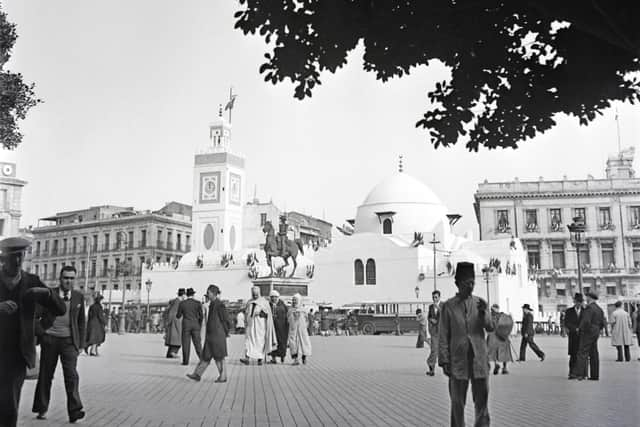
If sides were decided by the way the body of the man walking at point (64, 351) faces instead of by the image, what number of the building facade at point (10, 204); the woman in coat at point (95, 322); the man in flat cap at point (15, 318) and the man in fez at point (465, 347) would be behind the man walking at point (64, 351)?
2

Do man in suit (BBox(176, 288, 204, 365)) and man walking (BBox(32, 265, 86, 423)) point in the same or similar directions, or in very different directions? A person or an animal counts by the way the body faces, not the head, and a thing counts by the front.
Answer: very different directions

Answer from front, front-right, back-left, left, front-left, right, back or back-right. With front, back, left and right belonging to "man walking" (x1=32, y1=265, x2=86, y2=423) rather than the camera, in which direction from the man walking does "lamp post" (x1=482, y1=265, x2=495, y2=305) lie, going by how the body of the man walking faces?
back-left

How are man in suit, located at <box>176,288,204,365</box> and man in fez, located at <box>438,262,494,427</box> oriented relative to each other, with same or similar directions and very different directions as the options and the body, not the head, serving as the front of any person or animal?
very different directions

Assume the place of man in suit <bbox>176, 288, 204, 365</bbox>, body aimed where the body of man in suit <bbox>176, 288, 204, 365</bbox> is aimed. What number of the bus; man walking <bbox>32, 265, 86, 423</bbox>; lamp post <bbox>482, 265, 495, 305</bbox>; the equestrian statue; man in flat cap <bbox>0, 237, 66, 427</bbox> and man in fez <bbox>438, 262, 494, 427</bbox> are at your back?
3

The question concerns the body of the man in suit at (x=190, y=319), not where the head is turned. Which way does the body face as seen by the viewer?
away from the camera

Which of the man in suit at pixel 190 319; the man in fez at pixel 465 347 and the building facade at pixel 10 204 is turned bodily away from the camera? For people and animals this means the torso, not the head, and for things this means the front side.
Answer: the man in suit

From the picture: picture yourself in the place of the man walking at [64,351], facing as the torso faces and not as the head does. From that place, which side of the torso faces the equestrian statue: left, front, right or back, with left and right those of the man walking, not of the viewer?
back

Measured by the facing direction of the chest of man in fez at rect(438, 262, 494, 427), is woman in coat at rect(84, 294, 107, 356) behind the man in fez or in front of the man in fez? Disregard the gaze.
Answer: behind

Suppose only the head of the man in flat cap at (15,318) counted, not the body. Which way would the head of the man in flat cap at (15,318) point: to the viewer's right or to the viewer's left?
to the viewer's right

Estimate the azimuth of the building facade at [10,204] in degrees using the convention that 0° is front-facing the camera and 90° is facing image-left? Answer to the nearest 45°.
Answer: approximately 315°
